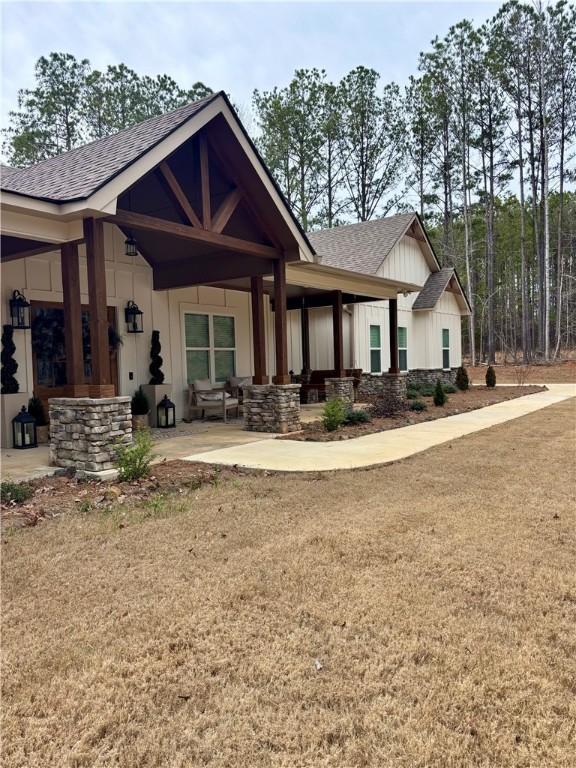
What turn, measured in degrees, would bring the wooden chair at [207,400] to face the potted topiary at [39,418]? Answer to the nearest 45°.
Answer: approximately 90° to its right

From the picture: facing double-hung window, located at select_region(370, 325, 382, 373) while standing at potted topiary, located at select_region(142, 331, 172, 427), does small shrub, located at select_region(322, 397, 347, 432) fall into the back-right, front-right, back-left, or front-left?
front-right

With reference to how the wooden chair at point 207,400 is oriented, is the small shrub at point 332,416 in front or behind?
in front

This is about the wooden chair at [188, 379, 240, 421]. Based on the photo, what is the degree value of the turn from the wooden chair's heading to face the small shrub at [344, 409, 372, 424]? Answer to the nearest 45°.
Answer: approximately 45° to its left

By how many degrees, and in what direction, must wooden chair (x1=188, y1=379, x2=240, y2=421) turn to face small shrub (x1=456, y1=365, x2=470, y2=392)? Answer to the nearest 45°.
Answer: approximately 90° to its left

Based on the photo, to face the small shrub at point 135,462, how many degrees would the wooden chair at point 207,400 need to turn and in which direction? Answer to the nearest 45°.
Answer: approximately 45° to its right

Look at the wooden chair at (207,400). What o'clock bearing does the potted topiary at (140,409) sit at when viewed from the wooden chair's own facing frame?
The potted topiary is roughly at 3 o'clock from the wooden chair.

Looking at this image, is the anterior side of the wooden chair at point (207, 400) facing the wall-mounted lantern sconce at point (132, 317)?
no

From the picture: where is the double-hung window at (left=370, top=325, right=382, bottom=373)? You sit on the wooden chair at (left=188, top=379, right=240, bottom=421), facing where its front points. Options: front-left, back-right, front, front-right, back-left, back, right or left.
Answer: left

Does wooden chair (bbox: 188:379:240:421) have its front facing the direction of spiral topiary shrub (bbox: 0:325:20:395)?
no

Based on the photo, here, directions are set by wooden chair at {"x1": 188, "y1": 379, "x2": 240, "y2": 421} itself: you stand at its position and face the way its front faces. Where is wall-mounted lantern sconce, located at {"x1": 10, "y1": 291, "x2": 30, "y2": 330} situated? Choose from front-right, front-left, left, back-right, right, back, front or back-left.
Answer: right

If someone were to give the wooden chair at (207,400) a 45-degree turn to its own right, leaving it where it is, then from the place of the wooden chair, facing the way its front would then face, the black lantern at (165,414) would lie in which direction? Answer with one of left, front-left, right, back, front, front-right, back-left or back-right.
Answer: front-right

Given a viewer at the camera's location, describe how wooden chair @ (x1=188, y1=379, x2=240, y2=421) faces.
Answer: facing the viewer and to the right of the viewer

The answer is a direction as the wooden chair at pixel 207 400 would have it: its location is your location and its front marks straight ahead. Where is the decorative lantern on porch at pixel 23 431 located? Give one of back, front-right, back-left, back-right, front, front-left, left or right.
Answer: right

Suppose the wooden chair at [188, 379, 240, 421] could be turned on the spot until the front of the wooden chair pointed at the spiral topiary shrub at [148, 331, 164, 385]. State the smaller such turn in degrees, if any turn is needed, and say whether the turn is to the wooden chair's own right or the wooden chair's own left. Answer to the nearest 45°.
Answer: approximately 90° to the wooden chair's own right

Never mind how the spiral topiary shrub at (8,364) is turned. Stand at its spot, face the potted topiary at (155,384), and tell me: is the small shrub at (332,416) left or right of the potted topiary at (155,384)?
right

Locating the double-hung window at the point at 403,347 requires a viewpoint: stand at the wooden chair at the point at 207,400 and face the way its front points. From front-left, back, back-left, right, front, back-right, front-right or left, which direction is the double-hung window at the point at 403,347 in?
left

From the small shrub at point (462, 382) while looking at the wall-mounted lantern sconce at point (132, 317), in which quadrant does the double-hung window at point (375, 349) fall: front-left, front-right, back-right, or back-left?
front-right
